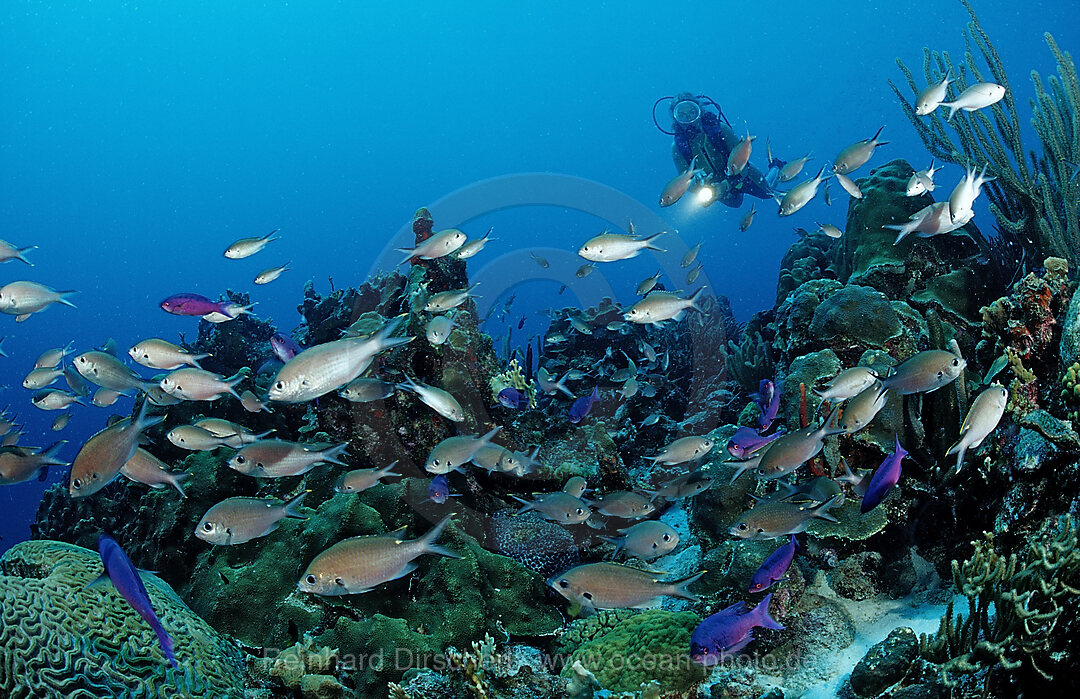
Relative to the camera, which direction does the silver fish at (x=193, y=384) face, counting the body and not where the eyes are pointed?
to the viewer's left

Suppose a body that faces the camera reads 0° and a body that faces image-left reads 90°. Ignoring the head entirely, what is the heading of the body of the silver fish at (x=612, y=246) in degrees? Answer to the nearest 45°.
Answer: approximately 90°

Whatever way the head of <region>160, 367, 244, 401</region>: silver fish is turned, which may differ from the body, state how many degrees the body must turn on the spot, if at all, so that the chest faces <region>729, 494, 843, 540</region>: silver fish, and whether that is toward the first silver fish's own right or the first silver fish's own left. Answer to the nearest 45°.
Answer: approximately 135° to the first silver fish's own left

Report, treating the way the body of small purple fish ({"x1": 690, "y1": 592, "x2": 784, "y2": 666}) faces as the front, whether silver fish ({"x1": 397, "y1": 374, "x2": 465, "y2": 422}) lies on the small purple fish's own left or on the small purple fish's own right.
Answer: on the small purple fish's own right

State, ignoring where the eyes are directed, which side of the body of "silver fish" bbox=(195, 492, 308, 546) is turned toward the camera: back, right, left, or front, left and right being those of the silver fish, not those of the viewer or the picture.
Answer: left

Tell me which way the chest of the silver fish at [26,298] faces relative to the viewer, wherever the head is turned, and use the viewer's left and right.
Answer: facing to the left of the viewer

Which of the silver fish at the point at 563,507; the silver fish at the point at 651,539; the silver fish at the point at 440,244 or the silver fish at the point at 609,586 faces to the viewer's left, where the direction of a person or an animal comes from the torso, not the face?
the silver fish at the point at 609,586

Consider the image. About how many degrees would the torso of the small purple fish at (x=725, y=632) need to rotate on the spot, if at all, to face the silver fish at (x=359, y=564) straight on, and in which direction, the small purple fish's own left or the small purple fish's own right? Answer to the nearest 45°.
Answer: approximately 45° to the small purple fish's own right

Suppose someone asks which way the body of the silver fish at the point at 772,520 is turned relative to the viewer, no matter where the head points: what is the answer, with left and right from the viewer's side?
facing to the left of the viewer

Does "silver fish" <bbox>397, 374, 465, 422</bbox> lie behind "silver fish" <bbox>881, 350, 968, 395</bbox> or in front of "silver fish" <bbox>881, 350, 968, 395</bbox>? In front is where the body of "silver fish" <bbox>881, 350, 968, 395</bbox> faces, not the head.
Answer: behind

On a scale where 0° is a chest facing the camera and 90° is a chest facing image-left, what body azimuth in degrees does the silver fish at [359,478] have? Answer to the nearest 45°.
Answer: approximately 90°
